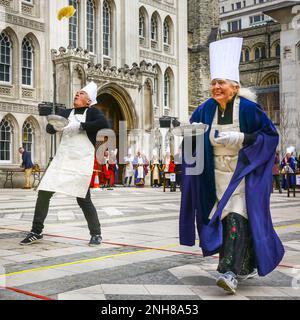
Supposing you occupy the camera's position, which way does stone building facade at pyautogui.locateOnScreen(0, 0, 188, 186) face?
facing the viewer and to the right of the viewer

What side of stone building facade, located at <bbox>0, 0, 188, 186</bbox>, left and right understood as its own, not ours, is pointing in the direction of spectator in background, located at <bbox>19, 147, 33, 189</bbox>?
right
